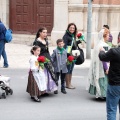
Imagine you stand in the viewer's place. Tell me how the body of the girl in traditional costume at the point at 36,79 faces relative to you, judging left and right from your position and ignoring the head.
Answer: facing the viewer and to the right of the viewer

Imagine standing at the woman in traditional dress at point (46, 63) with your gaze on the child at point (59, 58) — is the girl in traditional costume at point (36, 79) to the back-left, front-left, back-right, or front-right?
back-right

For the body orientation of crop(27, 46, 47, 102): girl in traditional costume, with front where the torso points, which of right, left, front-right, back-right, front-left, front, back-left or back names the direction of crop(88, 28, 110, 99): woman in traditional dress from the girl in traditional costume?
front-left

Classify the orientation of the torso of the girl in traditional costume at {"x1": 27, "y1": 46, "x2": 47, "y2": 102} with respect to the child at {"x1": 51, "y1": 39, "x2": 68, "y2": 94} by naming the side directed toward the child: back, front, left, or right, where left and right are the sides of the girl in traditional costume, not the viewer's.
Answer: left
